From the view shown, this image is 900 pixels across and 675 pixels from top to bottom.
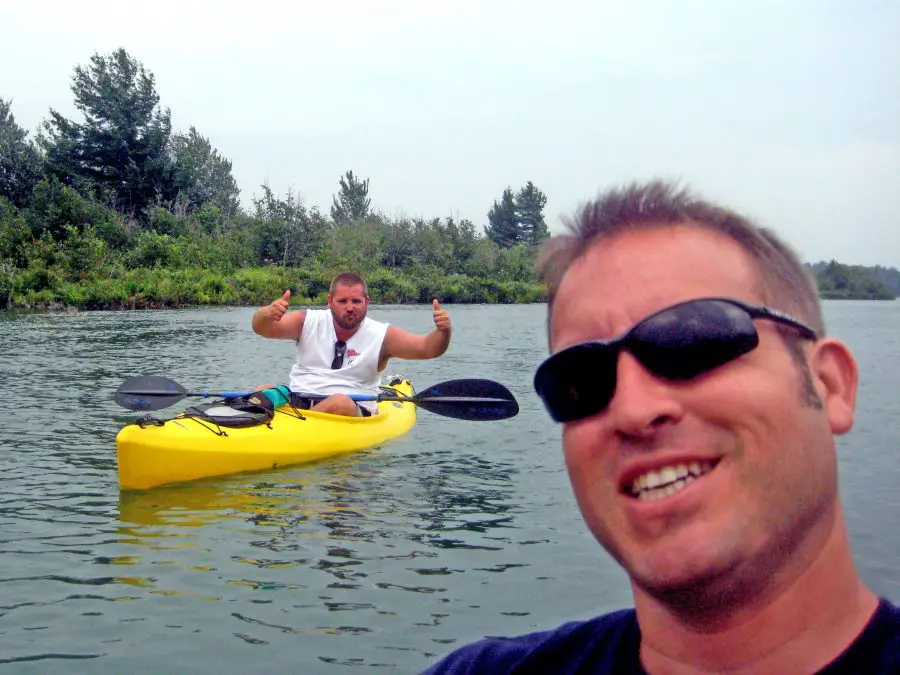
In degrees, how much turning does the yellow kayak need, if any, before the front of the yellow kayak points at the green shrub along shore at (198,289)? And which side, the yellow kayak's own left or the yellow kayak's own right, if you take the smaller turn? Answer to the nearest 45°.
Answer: approximately 135° to the yellow kayak's own right

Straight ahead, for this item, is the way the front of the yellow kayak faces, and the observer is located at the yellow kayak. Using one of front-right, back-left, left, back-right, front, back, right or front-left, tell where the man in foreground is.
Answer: front-left

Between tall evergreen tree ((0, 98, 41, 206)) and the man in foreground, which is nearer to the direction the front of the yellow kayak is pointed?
the man in foreground

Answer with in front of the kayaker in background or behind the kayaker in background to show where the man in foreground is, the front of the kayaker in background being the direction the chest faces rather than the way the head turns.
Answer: in front

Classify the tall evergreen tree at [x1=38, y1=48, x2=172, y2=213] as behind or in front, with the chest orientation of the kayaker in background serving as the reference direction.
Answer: behind

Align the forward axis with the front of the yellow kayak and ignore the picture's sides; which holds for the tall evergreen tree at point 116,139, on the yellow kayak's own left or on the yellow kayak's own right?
on the yellow kayak's own right

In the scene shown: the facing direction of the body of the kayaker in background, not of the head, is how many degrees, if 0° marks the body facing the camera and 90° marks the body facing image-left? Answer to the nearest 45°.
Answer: approximately 0°

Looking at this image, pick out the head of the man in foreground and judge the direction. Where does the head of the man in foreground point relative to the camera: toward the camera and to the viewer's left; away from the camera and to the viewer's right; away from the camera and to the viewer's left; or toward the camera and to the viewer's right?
toward the camera and to the viewer's left

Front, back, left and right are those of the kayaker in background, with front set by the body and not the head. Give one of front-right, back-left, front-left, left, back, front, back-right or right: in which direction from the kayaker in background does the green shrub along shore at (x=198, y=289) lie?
back
